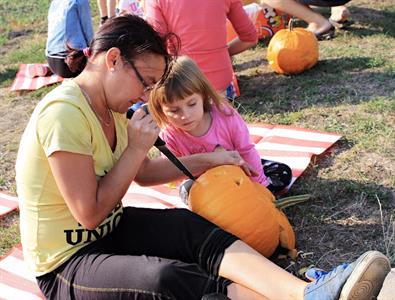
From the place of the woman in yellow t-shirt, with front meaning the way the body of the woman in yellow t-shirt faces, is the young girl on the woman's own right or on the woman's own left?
on the woman's own left

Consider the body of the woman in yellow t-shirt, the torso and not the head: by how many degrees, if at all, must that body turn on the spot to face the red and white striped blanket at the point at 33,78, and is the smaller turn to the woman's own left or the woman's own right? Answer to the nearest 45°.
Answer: approximately 90° to the woman's own left

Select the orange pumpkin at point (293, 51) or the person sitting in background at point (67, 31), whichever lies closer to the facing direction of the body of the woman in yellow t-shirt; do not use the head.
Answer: the orange pumpkin

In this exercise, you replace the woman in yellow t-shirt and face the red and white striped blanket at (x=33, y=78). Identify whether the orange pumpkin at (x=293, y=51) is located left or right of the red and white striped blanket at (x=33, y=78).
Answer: right

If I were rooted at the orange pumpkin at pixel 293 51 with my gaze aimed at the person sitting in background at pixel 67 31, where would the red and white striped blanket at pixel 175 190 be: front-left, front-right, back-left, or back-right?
front-left

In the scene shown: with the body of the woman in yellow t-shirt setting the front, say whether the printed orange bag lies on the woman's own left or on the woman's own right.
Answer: on the woman's own left

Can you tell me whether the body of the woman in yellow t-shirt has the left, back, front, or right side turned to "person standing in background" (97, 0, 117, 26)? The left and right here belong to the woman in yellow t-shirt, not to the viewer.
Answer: left

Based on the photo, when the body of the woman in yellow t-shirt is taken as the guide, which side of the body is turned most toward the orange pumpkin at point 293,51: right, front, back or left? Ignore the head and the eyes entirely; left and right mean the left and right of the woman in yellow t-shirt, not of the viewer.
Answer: left

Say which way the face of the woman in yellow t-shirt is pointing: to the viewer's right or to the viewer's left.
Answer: to the viewer's right

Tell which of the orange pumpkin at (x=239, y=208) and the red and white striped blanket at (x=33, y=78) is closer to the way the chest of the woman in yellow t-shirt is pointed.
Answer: the orange pumpkin

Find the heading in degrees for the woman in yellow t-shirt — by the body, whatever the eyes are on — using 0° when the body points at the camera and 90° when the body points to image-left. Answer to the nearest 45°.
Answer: approximately 270°
